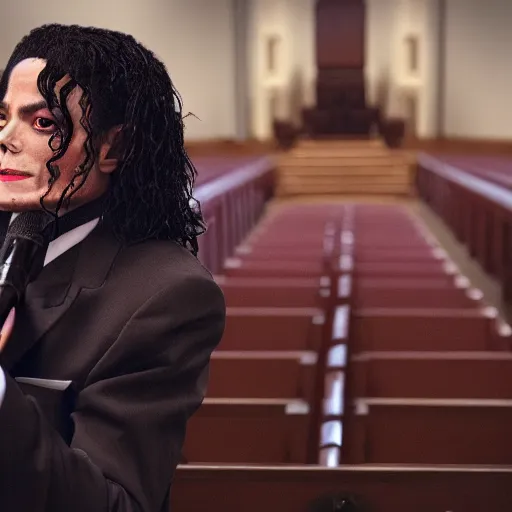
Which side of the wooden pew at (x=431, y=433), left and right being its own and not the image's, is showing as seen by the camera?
back

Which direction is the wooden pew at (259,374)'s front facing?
away from the camera

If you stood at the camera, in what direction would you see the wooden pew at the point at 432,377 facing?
facing away from the viewer

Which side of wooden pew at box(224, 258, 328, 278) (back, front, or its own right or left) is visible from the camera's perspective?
back

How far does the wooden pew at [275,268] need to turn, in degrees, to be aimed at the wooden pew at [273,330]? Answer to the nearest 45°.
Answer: approximately 180°

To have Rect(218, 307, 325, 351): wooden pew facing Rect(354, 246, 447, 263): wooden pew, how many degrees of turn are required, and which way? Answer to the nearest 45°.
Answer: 0° — it already faces it

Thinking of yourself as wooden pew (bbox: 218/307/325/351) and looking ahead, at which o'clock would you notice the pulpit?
The pulpit is roughly at 12 o'clock from the wooden pew.

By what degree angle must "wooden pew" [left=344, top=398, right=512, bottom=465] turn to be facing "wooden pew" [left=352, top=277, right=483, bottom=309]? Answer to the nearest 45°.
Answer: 0° — it already faces it

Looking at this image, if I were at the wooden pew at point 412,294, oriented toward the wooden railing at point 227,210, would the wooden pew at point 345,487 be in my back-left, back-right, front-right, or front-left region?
back-left

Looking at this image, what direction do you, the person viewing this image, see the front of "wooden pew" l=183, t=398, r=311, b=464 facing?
facing away from the viewer

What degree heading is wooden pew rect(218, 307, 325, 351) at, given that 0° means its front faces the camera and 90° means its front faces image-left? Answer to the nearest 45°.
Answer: approximately 180°

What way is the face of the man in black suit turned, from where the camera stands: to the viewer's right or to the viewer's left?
to the viewer's left
